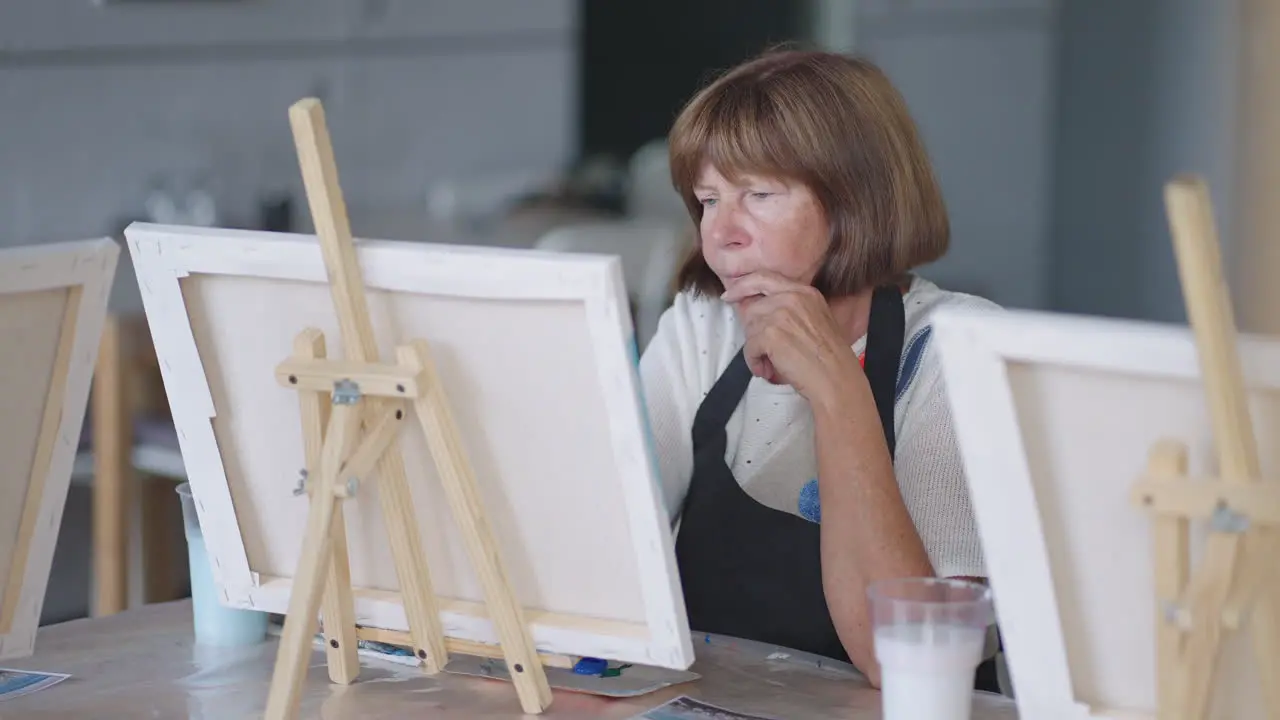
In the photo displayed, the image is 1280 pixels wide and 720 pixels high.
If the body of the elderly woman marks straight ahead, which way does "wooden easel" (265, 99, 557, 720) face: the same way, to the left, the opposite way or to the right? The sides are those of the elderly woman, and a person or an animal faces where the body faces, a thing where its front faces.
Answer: the opposite way

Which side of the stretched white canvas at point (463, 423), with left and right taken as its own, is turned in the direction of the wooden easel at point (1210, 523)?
right

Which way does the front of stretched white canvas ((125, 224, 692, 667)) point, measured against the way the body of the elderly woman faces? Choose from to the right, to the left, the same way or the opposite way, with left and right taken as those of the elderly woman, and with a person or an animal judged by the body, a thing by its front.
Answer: the opposite way

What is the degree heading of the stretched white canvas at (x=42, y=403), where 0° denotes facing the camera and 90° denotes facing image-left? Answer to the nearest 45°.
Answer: approximately 135°

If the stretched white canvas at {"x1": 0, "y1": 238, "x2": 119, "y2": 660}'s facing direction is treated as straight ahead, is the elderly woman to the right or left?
on its right

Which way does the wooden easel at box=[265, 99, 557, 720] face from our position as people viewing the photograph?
facing away from the viewer and to the right of the viewer

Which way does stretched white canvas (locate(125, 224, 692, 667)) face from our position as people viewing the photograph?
facing away from the viewer and to the right of the viewer

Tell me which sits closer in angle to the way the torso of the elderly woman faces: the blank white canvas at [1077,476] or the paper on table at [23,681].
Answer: the paper on table
